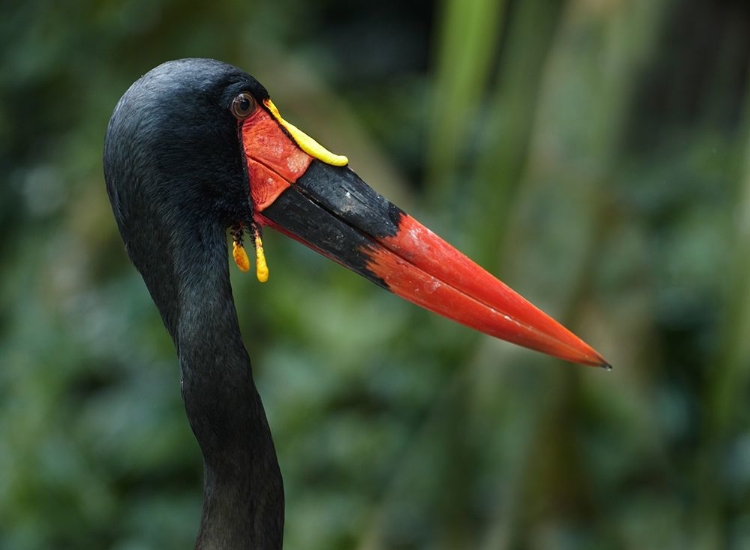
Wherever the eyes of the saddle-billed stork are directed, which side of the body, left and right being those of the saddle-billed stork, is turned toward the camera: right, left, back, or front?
right
